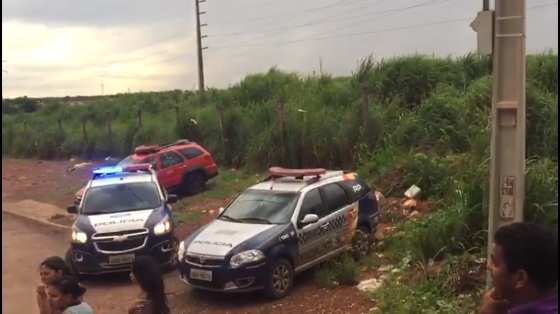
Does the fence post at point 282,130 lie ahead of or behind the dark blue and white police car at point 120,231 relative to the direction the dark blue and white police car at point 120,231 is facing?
behind

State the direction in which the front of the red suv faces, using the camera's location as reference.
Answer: facing the viewer and to the left of the viewer

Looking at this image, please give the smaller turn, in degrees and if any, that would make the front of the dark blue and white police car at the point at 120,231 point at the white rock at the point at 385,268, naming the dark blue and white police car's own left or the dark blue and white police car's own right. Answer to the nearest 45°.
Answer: approximately 45° to the dark blue and white police car's own left

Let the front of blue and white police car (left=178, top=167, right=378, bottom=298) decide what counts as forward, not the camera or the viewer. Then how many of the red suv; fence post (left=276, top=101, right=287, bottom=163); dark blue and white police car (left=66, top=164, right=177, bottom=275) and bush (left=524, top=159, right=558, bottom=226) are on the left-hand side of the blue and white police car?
1

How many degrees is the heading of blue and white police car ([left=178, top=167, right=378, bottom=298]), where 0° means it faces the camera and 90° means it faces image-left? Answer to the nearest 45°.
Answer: approximately 45°

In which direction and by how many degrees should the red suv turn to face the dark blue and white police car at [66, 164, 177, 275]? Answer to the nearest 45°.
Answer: approximately 45° to its left

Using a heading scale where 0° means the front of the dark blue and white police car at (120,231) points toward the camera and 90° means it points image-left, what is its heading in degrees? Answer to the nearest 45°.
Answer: approximately 0°

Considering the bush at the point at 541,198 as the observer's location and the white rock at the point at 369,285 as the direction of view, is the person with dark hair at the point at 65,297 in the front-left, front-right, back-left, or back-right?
front-left

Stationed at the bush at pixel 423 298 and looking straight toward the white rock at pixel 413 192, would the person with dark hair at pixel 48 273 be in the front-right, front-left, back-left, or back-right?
back-left

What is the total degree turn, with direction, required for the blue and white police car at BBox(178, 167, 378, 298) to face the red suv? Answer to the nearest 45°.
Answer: approximately 135° to its right

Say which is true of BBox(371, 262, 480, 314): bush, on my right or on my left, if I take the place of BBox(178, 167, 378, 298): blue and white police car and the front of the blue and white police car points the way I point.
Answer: on my left

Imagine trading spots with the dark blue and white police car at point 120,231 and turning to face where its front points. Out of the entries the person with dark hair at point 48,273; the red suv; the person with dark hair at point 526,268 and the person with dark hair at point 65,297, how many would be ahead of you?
3

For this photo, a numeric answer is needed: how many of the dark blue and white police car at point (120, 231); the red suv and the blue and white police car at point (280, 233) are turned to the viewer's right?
0

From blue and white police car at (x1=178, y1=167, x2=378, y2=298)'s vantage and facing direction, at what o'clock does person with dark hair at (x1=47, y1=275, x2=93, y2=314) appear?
The person with dark hair is roughly at 11 o'clock from the blue and white police car.

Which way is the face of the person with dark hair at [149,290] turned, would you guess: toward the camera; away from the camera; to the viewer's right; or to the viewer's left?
away from the camera

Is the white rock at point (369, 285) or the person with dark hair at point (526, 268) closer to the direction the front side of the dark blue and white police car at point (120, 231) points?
the person with dark hair

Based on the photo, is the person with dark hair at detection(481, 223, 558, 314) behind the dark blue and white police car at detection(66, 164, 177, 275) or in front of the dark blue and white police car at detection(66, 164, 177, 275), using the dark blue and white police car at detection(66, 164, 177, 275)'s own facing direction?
in front

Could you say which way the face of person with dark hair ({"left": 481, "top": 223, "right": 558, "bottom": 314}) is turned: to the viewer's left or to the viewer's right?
to the viewer's left

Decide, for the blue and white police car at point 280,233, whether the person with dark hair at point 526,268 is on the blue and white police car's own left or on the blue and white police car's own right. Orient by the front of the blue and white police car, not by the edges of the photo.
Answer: on the blue and white police car's own left
